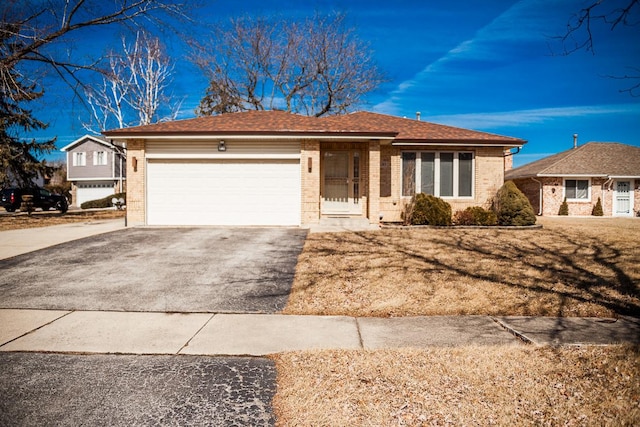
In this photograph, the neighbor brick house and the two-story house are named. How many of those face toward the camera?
2

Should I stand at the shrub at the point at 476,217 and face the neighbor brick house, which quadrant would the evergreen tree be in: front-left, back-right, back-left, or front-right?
back-left

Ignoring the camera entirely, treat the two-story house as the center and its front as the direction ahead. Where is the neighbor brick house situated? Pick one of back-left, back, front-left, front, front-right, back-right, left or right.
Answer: front-left

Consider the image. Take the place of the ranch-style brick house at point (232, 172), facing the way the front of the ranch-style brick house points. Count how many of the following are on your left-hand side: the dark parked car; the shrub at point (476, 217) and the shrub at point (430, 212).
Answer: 2

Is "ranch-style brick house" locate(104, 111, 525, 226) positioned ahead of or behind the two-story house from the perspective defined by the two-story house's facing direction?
ahead

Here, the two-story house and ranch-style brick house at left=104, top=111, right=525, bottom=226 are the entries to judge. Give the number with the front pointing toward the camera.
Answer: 2

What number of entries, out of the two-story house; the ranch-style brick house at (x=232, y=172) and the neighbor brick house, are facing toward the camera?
3

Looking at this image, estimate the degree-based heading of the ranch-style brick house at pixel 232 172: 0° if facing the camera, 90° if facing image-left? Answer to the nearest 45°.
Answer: approximately 0°

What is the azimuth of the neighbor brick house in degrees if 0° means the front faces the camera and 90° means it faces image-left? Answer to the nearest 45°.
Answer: approximately 0°

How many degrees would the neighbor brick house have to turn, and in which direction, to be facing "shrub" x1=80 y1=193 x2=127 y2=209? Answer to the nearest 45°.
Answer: approximately 90° to its right

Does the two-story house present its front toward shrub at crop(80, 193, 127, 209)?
yes

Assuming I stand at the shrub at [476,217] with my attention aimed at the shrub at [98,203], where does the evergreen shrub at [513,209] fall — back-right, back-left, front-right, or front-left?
back-right

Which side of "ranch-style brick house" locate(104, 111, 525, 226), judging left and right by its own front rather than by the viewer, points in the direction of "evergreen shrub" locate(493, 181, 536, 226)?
left

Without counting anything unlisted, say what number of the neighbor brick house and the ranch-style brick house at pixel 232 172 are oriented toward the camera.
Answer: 2

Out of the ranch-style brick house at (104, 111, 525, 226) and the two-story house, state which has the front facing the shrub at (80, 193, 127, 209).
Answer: the two-story house

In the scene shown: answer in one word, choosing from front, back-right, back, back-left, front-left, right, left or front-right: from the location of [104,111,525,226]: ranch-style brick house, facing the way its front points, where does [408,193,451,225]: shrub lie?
left
